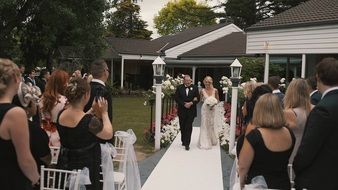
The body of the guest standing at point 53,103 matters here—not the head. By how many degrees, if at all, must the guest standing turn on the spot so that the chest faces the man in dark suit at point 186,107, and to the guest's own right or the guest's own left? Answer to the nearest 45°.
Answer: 0° — they already face them

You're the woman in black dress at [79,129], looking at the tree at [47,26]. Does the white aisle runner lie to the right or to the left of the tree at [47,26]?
right

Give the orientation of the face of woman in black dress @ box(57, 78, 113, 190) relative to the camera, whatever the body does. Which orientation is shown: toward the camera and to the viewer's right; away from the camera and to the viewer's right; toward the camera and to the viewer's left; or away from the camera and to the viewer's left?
away from the camera and to the viewer's right

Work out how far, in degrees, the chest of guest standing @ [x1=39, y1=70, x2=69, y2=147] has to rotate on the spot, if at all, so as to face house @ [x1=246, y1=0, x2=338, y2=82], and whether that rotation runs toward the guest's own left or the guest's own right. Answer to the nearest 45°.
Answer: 0° — they already face it

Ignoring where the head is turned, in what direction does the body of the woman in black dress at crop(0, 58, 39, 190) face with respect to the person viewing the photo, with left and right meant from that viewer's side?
facing away from the viewer and to the right of the viewer

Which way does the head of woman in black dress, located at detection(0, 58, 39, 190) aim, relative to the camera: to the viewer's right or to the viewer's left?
to the viewer's right

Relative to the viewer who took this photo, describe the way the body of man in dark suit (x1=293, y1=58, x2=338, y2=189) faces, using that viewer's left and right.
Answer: facing away from the viewer and to the left of the viewer

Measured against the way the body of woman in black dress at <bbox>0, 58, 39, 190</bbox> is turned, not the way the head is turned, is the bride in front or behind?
in front

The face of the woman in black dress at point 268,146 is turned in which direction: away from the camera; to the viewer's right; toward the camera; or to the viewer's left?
away from the camera

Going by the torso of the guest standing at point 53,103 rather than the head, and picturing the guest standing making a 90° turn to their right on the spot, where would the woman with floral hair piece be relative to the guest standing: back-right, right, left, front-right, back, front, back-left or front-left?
front-right

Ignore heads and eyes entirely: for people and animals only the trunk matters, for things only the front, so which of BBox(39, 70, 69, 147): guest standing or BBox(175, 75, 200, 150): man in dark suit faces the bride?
the guest standing

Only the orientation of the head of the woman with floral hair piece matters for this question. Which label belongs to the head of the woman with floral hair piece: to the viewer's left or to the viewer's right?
to the viewer's right

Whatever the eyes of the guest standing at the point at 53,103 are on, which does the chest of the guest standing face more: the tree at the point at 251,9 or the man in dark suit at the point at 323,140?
the tree

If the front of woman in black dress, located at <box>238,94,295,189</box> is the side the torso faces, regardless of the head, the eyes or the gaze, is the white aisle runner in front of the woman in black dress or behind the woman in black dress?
in front
